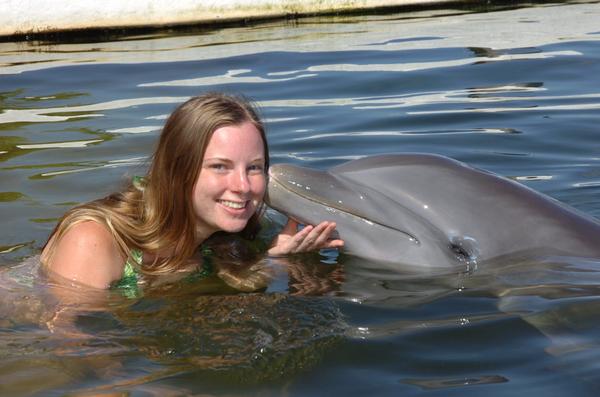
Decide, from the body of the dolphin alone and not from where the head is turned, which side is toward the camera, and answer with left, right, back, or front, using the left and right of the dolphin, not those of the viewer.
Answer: left

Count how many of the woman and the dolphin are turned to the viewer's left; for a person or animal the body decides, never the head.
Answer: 1

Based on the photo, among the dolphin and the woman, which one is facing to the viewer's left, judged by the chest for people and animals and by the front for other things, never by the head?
the dolphin

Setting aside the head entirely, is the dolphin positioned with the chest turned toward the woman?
yes

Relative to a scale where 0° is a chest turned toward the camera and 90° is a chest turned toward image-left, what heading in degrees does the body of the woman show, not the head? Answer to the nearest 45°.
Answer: approximately 315°
